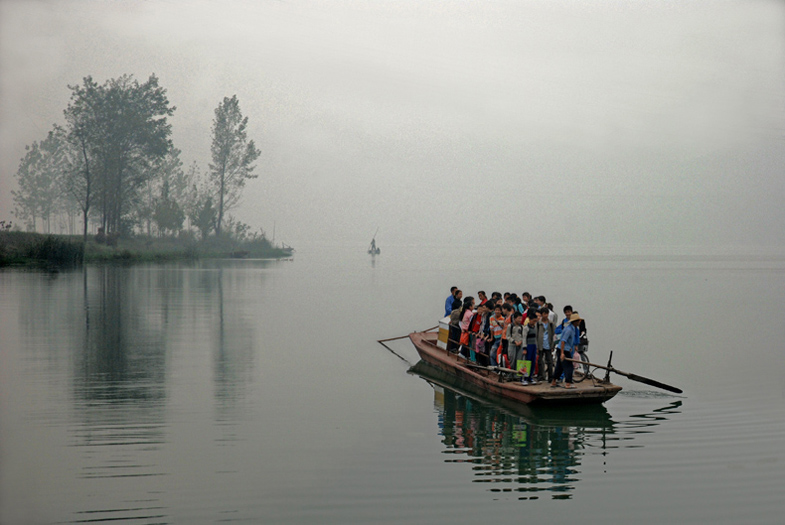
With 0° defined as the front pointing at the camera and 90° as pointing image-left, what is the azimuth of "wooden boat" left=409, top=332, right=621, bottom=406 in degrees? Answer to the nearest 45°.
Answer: approximately 135°

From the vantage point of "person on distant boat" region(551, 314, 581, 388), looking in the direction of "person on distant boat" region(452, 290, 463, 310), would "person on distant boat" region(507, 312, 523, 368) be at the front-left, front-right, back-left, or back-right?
front-left
